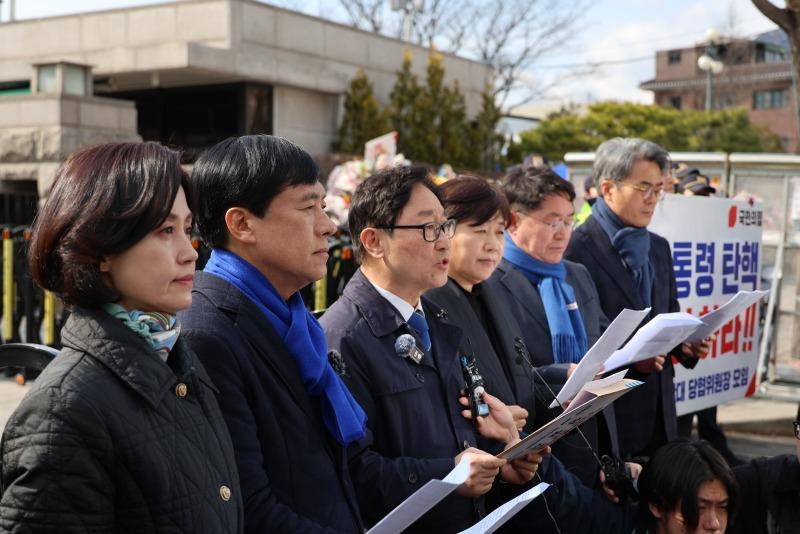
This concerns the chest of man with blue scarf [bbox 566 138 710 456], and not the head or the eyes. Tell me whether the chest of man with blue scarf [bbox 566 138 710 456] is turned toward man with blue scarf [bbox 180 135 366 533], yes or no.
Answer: no

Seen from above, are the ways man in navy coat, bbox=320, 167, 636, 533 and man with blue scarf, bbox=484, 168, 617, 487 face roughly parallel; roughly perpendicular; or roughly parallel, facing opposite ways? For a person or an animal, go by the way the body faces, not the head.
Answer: roughly parallel

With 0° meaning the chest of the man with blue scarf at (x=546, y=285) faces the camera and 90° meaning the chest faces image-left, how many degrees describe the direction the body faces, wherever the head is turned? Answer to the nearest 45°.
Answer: approximately 315°

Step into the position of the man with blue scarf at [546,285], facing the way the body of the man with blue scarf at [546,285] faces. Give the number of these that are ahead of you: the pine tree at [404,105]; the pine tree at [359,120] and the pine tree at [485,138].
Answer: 0

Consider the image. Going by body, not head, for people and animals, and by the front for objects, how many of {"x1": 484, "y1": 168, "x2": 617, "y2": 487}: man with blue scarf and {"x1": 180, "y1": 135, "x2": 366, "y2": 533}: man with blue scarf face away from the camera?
0

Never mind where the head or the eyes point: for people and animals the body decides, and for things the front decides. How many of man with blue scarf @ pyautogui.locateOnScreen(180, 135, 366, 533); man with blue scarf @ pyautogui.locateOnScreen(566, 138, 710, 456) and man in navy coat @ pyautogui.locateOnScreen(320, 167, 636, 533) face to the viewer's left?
0

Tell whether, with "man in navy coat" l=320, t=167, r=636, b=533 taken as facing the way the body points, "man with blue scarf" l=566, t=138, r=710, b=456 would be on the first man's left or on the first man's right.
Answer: on the first man's left

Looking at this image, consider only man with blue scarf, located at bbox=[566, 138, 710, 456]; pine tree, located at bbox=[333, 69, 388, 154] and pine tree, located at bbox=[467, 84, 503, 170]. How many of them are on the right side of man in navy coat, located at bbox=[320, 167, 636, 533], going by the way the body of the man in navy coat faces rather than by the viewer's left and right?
0

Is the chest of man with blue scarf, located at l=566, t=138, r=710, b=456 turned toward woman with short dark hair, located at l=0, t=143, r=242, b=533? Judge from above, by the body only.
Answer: no

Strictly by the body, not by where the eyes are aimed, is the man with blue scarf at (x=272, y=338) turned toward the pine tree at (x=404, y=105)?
no

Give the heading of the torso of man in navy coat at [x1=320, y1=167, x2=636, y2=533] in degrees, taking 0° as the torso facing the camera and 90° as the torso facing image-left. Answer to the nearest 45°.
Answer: approximately 315°

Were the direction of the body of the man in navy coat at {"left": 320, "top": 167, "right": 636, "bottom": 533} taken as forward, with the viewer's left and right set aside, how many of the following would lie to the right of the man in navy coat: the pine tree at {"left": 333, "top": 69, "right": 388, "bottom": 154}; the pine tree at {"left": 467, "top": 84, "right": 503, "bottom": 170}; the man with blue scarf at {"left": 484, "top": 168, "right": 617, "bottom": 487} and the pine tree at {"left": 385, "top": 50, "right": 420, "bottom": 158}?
0

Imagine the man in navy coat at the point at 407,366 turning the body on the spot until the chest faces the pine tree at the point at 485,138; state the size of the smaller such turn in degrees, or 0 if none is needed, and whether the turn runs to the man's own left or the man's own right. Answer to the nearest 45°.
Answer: approximately 135° to the man's own left

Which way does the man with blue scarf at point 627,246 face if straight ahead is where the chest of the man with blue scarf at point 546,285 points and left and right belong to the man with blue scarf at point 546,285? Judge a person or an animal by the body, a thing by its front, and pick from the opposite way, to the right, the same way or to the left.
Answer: the same way

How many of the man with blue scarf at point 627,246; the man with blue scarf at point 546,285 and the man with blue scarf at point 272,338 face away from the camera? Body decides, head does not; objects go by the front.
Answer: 0
